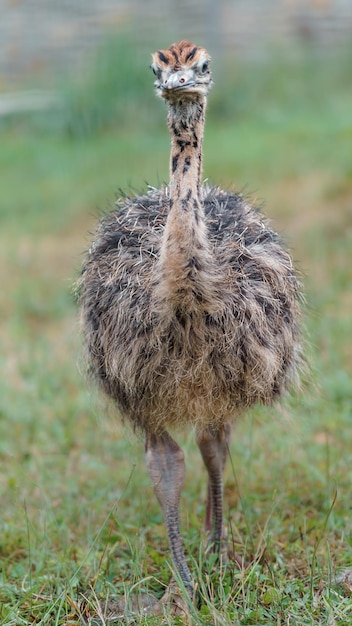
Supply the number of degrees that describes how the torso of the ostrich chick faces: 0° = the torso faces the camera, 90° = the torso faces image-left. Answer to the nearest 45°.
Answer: approximately 0°
